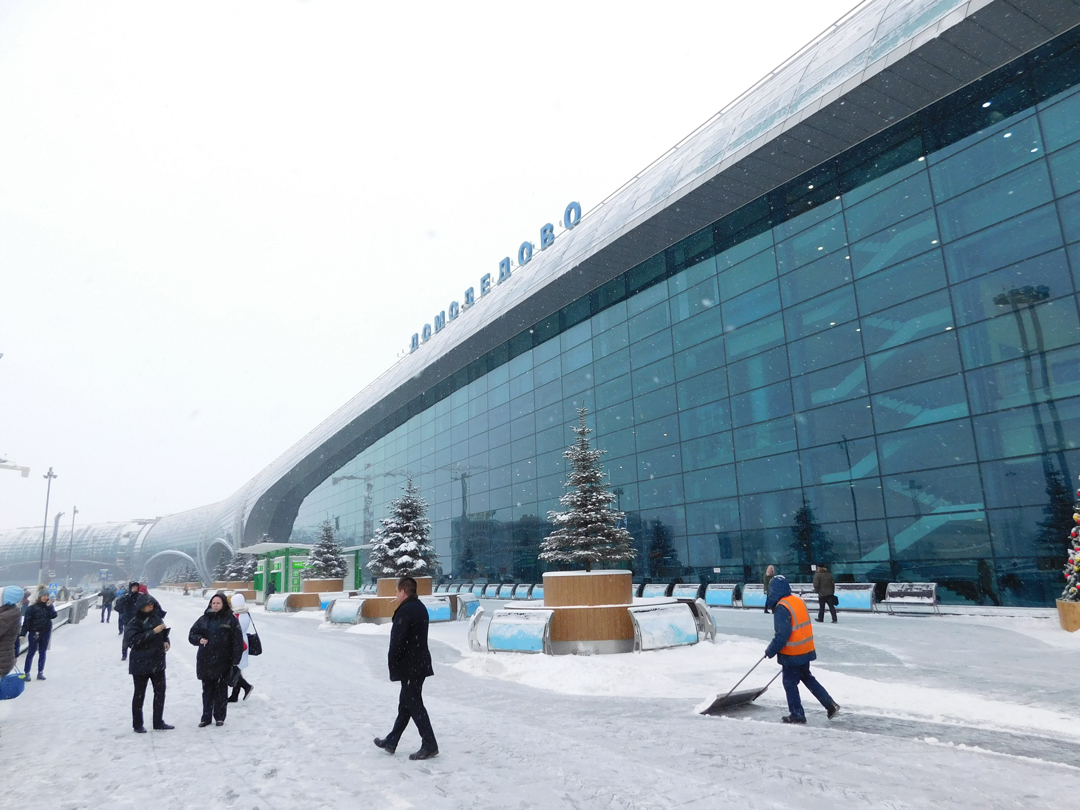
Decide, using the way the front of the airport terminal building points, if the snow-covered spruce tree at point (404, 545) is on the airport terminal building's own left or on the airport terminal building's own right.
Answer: on the airport terminal building's own right

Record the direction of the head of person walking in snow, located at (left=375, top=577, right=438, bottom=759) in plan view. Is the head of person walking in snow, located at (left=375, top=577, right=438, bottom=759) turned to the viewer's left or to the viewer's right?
to the viewer's left

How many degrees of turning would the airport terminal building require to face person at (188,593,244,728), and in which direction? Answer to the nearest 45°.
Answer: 0° — it already faces them

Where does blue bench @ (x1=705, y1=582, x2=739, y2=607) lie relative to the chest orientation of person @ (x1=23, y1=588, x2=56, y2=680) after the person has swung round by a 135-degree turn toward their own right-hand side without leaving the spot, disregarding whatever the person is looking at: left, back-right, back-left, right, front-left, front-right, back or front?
back-right

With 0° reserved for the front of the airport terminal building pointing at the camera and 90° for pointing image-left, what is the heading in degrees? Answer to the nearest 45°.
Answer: approximately 45°

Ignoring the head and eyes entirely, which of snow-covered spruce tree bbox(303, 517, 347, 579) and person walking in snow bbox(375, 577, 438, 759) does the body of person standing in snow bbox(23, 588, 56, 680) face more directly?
the person walking in snow

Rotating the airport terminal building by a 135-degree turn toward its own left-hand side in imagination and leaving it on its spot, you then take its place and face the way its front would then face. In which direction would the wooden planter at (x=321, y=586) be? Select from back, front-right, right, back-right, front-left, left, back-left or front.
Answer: back-left

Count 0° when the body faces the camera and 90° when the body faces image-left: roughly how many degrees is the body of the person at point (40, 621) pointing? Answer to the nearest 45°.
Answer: approximately 0°
